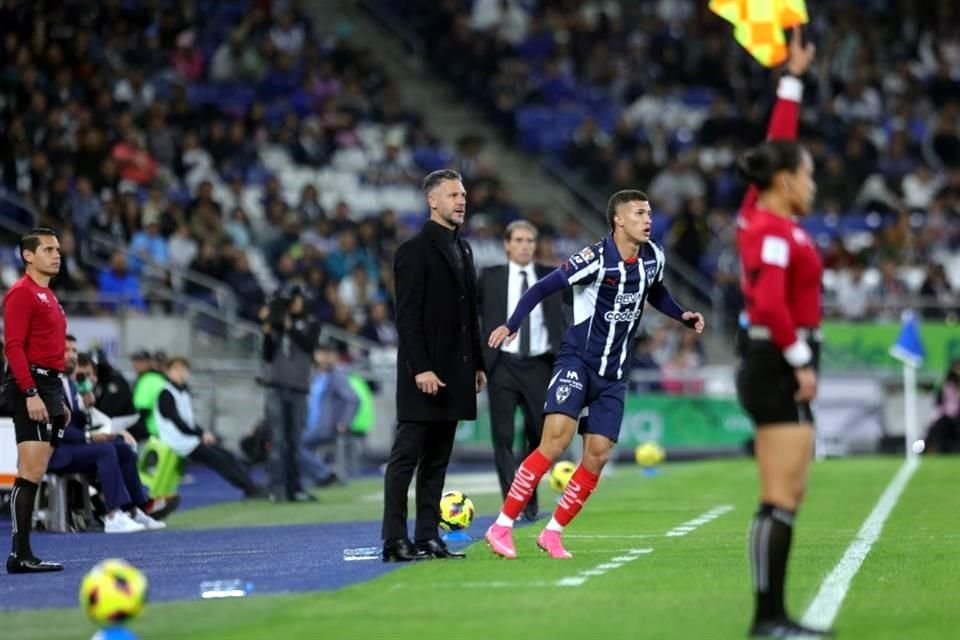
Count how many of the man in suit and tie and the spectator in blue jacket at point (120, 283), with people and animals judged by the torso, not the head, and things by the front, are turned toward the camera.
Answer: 2

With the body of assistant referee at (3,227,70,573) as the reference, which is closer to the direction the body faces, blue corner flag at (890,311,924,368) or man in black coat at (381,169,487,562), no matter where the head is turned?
the man in black coat

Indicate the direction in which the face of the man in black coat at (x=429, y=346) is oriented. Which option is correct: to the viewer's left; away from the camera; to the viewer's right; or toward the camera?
to the viewer's right

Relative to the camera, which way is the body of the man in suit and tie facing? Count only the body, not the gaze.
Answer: toward the camera

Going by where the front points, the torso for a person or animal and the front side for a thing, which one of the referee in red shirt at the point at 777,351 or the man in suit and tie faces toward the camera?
the man in suit and tie

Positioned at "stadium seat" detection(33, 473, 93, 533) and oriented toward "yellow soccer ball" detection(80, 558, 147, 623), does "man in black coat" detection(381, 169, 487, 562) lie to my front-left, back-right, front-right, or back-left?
front-left

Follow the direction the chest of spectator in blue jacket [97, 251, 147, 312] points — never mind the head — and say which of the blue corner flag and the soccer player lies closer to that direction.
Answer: the soccer player

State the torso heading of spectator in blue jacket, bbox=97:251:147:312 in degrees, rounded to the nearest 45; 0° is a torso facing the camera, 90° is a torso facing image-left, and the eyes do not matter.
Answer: approximately 0°

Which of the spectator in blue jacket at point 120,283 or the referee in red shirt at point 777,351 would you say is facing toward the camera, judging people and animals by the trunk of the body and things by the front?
the spectator in blue jacket

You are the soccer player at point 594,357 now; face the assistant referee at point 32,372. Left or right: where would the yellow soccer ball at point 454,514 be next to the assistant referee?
right
